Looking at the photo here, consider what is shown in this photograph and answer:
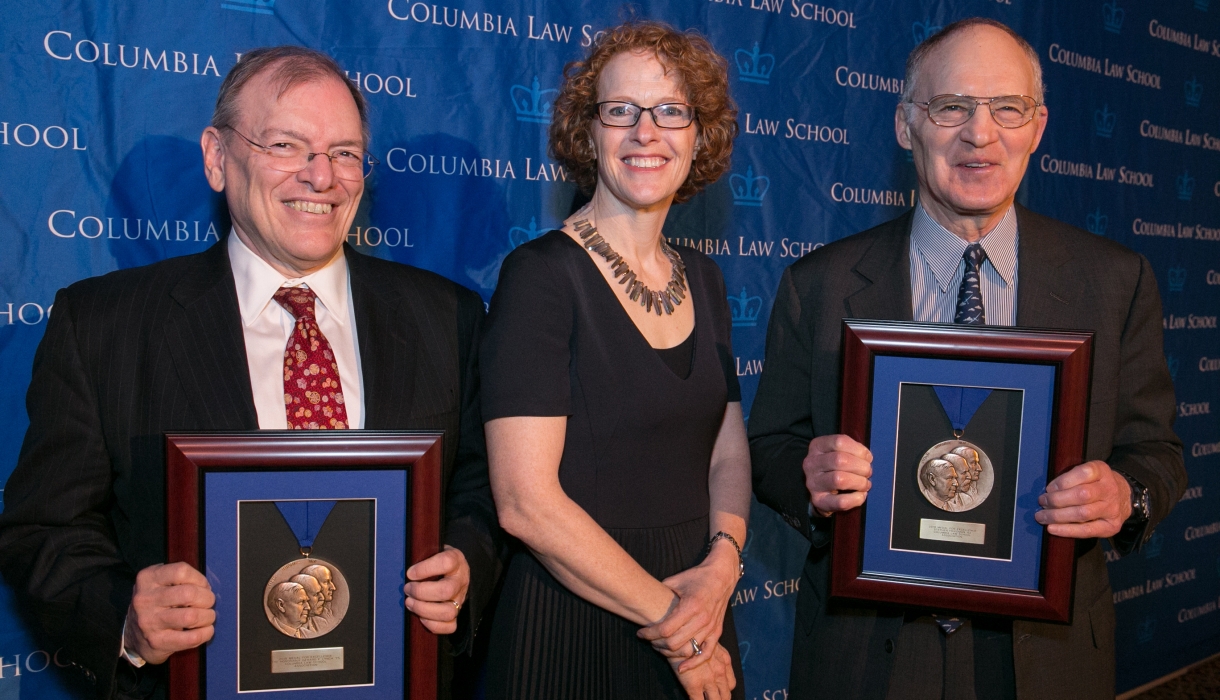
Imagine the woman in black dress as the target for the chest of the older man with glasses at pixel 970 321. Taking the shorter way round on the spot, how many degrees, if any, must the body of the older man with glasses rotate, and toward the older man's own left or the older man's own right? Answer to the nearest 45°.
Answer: approximately 45° to the older man's own right

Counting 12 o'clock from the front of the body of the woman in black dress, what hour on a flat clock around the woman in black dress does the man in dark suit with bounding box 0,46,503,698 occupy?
The man in dark suit is roughly at 4 o'clock from the woman in black dress.

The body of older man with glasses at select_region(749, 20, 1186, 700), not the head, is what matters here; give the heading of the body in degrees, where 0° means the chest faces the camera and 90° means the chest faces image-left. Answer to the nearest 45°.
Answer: approximately 0°

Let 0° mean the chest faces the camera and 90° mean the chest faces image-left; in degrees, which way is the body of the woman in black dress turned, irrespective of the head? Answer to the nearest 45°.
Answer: approximately 315°

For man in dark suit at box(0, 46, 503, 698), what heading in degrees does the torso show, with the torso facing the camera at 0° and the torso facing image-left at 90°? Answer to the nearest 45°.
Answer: approximately 315°

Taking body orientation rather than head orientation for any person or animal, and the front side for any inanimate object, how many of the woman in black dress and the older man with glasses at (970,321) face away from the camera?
0
